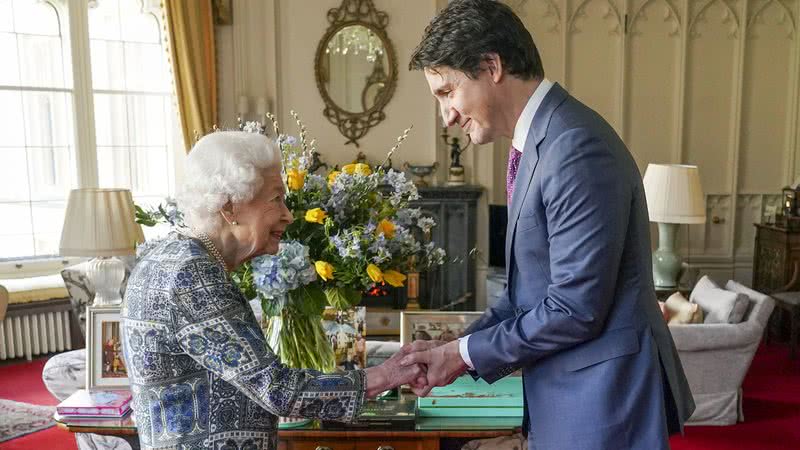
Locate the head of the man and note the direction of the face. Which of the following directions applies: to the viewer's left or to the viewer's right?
to the viewer's left

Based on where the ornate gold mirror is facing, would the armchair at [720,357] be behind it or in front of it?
in front

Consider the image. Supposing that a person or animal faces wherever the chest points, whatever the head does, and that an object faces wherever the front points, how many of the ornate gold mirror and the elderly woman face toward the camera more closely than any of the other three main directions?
1

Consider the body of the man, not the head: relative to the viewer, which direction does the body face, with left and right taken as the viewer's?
facing to the left of the viewer

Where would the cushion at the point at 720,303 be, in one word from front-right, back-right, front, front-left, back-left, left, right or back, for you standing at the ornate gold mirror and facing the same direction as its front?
front-left

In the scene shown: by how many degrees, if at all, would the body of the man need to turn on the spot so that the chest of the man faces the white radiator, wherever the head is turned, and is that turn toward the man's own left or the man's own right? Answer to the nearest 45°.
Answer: approximately 45° to the man's own right

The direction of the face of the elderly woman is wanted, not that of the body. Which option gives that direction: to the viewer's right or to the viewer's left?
to the viewer's right

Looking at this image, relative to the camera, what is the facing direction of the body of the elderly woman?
to the viewer's right

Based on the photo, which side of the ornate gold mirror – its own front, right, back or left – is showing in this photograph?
front

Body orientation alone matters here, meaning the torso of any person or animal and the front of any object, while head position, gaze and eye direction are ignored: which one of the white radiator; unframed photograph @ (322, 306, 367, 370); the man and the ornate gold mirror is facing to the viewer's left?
the man

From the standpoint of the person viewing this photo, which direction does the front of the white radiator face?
facing the viewer and to the right of the viewer

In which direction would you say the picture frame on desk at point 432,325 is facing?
toward the camera

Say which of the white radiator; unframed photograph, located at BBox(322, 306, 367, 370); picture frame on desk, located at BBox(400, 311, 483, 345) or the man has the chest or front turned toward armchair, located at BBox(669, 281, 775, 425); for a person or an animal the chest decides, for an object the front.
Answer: the white radiator

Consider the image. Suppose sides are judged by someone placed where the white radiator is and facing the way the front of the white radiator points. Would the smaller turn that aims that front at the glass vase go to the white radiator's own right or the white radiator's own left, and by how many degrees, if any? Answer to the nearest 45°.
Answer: approximately 45° to the white radiator's own right

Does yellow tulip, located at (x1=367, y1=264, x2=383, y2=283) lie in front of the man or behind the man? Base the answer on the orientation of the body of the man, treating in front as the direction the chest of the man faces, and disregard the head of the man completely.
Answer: in front

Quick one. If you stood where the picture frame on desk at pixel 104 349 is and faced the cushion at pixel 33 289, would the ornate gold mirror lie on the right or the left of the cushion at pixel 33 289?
right

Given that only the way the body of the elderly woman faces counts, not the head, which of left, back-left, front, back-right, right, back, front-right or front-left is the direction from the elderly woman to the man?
front

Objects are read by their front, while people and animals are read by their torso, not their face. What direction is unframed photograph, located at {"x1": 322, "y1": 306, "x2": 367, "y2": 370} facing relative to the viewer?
toward the camera
